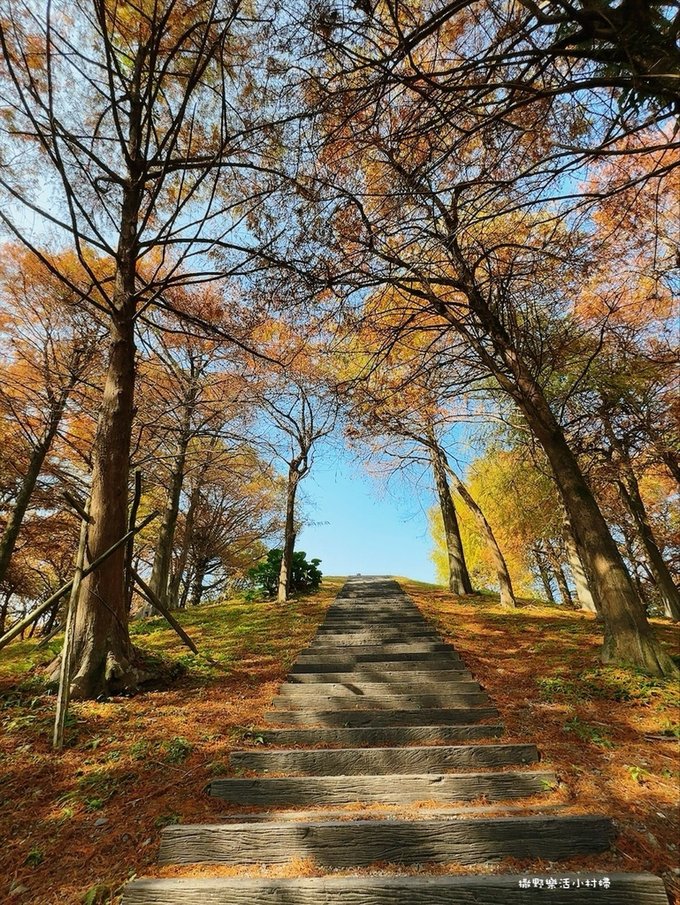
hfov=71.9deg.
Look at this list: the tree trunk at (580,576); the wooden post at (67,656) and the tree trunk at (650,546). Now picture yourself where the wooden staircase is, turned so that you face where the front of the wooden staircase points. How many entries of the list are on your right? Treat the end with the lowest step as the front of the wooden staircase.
1

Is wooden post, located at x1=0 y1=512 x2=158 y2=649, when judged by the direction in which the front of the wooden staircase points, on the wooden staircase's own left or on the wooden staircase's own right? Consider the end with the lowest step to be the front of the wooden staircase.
on the wooden staircase's own right

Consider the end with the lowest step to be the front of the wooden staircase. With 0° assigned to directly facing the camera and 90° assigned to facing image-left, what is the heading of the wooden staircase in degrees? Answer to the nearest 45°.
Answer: approximately 0°

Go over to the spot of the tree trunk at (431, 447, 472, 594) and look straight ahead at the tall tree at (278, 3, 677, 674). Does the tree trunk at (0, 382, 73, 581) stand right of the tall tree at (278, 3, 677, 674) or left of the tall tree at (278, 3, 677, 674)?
right

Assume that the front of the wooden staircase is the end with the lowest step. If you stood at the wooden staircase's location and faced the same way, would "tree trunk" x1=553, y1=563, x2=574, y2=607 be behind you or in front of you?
behind

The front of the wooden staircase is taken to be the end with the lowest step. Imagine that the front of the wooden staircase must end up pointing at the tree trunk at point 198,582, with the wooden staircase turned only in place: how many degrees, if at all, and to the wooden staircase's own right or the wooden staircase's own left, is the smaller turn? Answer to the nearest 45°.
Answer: approximately 135° to the wooden staircase's own right

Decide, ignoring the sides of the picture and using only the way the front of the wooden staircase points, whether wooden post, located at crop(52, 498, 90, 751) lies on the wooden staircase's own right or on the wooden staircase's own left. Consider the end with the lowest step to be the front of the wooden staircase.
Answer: on the wooden staircase's own right

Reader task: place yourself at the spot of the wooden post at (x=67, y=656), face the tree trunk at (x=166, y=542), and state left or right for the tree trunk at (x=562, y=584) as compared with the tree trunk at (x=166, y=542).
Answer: right

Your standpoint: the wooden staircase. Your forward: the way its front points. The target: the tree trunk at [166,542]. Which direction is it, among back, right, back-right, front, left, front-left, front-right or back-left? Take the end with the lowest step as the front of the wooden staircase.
back-right
